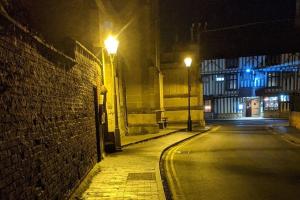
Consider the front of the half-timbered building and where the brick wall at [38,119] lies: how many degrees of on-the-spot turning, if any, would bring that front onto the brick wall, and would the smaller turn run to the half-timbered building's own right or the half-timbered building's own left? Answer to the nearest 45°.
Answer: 0° — it already faces it

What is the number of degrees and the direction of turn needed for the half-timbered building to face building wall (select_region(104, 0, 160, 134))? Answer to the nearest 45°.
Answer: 0° — it already faces it

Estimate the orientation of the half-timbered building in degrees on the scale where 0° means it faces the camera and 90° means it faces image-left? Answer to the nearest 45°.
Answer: approximately 0°
